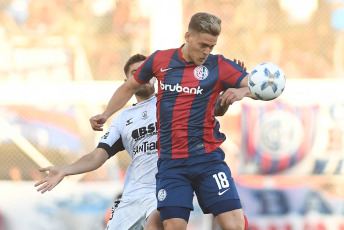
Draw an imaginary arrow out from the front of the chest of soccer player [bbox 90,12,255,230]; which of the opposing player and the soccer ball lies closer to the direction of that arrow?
the soccer ball

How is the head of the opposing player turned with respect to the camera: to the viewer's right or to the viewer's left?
to the viewer's right

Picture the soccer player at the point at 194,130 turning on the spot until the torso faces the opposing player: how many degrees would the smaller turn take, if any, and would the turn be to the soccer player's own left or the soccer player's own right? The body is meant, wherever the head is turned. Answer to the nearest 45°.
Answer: approximately 135° to the soccer player's own right

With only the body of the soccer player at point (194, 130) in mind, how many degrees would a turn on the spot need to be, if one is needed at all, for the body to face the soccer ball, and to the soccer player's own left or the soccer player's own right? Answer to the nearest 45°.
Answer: approximately 90° to the soccer player's own left

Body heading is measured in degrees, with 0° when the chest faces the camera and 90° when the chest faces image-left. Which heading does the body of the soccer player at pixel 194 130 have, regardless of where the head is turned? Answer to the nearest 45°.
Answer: approximately 0°
